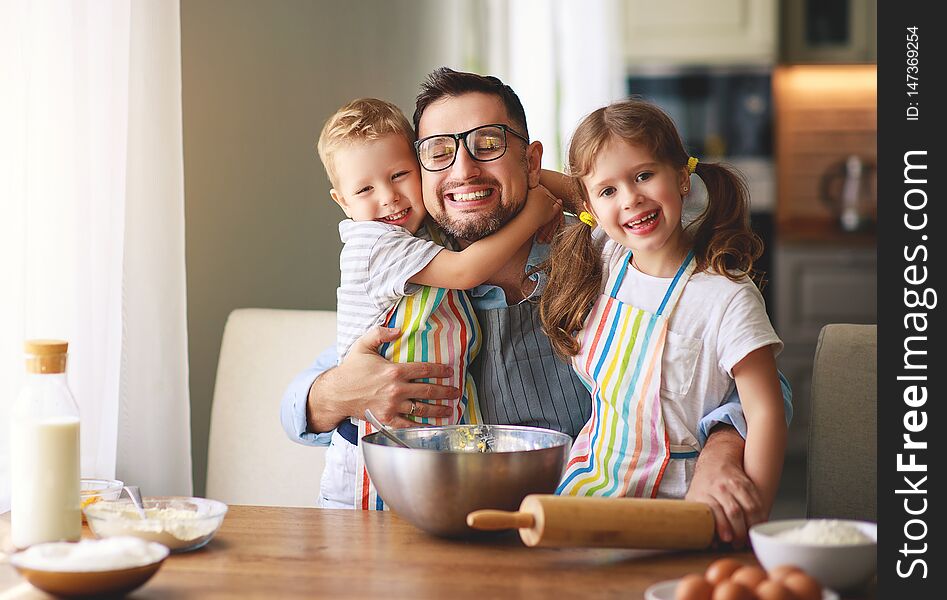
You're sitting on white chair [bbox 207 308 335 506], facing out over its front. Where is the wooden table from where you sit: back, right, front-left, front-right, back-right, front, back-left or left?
front

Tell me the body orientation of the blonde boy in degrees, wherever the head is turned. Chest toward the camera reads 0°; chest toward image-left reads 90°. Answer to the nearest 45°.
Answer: approximately 315°

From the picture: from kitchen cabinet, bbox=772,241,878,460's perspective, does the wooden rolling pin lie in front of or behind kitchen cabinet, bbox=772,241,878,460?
in front

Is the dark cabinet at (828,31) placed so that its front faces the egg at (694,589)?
yes

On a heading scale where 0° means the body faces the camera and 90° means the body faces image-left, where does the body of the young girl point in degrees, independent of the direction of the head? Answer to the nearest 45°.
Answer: approximately 45°

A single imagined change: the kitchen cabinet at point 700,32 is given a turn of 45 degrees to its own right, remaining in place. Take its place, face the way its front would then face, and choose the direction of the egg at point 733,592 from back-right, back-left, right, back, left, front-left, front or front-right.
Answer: front-left

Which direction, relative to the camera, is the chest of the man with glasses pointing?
toward the camera

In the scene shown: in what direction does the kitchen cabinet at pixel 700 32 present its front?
toward the camera

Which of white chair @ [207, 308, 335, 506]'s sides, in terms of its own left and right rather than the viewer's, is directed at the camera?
front

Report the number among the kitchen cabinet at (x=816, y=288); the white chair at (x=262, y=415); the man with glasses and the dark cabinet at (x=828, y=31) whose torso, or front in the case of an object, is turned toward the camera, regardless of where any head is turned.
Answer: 4

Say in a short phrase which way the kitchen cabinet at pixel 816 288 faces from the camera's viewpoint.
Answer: facing the viewer

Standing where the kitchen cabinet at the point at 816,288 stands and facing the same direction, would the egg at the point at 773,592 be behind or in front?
in front
